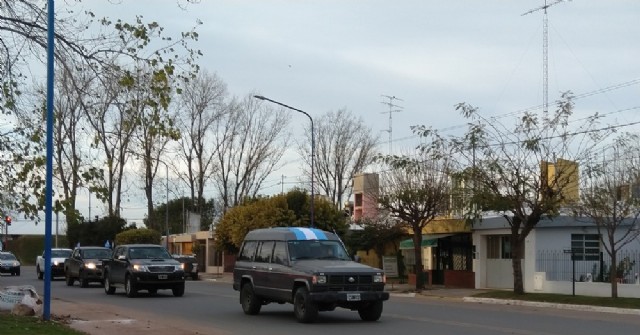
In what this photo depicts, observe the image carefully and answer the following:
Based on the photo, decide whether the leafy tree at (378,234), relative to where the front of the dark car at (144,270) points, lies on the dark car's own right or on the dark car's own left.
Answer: on the dark car's own left

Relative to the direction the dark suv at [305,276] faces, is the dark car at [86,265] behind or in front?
behind

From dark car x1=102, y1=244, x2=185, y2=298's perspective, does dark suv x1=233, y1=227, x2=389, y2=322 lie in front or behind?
in front

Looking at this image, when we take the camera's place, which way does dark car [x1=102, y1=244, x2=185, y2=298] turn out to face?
facing the viewer and to the right of the viewer

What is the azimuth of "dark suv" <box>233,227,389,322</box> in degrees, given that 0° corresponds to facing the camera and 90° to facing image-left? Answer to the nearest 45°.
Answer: approximately 315°

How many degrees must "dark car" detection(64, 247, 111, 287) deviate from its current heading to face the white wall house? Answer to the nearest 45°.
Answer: approximately 45° to its left

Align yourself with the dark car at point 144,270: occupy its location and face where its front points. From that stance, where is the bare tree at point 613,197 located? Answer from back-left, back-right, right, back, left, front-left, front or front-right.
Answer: front-left

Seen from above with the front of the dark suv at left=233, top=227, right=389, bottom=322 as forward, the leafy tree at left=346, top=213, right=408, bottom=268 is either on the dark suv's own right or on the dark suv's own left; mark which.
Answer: on the dark suv's own left
